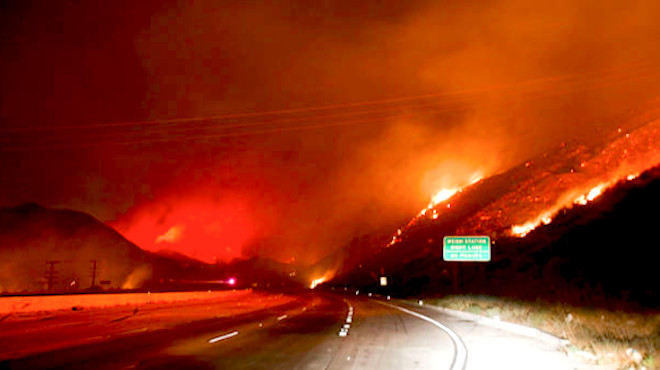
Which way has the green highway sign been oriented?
toward the camera
